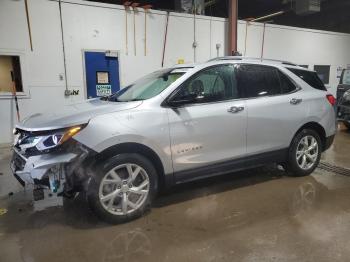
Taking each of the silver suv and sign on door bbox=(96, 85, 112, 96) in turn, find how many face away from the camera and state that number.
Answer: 0

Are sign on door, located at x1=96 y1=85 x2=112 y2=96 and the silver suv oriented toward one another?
no

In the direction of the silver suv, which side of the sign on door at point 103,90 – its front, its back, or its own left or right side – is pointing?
front

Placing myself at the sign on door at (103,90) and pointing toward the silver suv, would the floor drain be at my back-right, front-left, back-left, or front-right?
front-left

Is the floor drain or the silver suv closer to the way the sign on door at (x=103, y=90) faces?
the silver suv

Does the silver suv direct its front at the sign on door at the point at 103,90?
no

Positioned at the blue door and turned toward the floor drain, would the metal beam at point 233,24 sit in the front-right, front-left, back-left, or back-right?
front-left

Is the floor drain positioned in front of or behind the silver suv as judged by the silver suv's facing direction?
behind

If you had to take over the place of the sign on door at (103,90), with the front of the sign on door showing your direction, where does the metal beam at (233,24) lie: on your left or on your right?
on your left

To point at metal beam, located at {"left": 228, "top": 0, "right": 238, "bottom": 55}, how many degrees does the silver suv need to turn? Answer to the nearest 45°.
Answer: approximately 135° to its right

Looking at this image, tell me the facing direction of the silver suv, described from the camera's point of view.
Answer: facing the viewer and to the left of the viewer

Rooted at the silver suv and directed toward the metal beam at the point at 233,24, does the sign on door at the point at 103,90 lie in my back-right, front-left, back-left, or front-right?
front-left

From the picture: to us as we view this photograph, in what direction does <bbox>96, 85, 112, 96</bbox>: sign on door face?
facing the viewer
